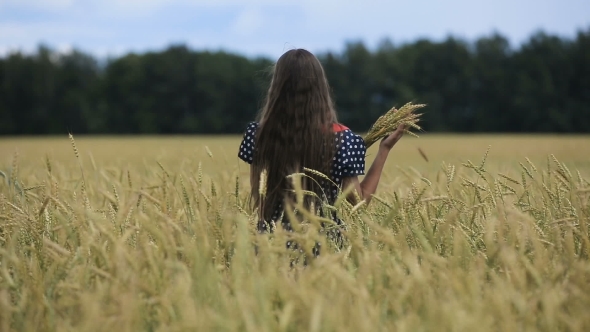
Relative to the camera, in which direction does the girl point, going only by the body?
away from the camera

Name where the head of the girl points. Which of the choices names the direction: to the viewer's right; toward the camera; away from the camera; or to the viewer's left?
away from the camera
